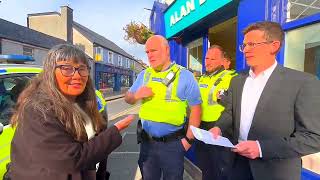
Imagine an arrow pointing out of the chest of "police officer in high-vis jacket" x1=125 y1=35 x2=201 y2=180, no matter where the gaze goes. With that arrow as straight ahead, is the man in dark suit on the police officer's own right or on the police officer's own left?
on the police officer's own left

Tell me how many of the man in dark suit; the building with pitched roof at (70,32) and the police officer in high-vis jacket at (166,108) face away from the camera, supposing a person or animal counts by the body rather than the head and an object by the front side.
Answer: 0

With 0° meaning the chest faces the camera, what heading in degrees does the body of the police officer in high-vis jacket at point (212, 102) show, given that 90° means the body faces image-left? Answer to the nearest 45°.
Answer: approximately 45°

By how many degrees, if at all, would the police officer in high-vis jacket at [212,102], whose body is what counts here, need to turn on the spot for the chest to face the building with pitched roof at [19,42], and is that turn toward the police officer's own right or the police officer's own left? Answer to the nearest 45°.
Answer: approximately 90° to the police officer's own right

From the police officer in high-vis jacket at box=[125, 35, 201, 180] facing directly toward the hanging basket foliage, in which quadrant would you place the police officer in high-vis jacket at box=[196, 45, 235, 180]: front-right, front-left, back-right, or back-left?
front-right

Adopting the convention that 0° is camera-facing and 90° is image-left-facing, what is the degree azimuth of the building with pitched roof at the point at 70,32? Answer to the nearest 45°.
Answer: approximately 315°

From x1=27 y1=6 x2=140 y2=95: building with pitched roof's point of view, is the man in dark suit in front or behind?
in front

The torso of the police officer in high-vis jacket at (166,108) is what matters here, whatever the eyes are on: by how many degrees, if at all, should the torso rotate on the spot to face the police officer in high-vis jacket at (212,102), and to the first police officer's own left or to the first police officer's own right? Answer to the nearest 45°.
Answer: approximately 180°

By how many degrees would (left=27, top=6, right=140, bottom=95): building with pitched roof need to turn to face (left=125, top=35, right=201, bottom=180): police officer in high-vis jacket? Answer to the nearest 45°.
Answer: approximately 45° to its right

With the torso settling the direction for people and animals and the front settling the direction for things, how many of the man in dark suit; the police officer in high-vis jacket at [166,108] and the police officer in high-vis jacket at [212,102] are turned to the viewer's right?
0

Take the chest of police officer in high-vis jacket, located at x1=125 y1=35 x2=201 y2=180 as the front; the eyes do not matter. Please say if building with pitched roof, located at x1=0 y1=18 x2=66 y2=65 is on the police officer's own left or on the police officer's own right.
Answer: on the police officer's own right

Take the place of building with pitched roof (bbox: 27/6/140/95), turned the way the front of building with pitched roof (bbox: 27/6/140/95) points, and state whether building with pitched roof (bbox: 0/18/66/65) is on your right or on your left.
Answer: on your right

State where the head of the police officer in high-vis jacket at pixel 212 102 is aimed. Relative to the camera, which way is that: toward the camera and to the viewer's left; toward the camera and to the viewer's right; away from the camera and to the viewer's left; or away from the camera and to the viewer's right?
toward the camera and to the viewer's left

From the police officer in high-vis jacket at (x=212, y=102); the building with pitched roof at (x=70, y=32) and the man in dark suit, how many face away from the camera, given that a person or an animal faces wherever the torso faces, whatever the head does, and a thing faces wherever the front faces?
0

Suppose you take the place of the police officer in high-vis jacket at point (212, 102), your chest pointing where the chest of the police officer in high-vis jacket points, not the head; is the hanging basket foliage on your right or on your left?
on your right

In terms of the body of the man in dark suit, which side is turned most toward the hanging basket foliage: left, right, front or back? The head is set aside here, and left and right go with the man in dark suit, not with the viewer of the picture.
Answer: right

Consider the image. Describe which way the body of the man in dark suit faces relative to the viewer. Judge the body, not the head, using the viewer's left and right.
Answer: facing the viewer and to the left of the viewer

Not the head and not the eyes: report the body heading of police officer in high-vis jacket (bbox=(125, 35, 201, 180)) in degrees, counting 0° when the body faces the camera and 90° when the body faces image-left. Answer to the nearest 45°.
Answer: approximately 45°

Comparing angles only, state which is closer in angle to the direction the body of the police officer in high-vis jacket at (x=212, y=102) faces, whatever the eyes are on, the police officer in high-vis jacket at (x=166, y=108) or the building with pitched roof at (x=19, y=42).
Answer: the police officer in high-vis jacket
